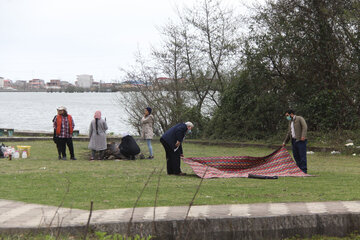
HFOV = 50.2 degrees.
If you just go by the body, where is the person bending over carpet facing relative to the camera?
to the viewer's right

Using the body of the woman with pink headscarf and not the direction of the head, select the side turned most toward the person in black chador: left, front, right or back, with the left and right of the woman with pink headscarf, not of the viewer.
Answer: right

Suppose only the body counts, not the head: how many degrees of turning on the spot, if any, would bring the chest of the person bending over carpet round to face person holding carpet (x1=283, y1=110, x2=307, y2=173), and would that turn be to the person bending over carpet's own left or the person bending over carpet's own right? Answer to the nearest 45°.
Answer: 0° — they already face them

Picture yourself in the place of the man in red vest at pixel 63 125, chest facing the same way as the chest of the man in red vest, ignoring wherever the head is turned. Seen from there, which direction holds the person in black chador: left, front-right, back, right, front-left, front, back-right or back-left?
left

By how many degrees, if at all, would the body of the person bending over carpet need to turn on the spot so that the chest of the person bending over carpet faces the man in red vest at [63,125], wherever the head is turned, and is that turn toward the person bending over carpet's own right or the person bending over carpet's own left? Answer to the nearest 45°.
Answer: approximately 135° to the person bending over carpet's own left

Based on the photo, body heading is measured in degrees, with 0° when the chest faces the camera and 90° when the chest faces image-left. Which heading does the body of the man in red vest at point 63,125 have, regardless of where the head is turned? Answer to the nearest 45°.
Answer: approximately 0°
